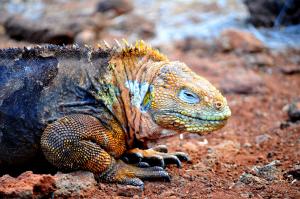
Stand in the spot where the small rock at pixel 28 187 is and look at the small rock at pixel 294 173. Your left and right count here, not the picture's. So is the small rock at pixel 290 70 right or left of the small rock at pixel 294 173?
left

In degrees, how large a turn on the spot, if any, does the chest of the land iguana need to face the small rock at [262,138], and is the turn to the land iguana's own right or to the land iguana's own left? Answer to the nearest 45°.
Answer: approximately 45° to the land iguana's own left

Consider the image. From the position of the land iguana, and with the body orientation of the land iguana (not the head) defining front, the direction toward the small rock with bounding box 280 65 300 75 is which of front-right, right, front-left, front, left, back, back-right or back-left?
front-left

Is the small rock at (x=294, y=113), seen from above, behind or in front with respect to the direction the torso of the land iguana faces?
in front

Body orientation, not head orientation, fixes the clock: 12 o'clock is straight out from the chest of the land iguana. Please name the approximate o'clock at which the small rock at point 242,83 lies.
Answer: The small rock is roughly at 10 o'clock from the land iguana.

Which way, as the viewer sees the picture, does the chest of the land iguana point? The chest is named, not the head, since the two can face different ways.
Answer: to the viewer's right

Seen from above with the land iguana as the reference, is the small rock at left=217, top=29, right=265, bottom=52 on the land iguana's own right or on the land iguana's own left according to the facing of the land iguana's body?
on the land iguana's own left

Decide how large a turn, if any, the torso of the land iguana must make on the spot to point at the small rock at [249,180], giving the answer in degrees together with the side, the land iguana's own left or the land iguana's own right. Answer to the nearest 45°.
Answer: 0° — it already faces it

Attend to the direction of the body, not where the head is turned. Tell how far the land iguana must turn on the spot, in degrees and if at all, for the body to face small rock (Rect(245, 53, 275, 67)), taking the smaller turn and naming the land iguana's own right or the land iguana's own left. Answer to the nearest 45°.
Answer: approximately 45° to the land iguana's own left
